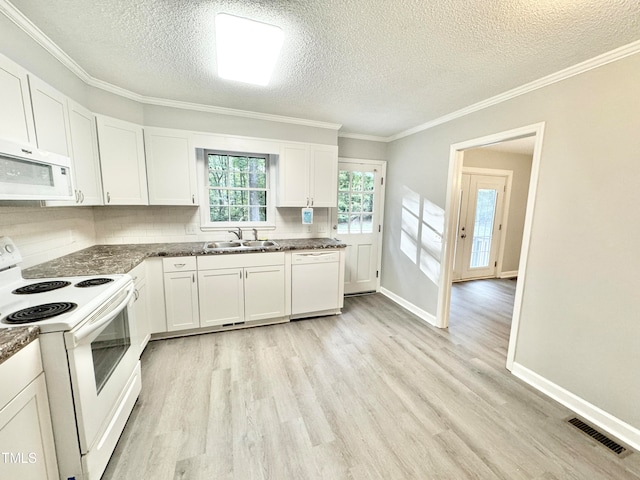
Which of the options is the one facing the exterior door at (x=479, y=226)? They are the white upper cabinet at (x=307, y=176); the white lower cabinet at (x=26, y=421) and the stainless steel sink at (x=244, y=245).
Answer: the white lower cabinet

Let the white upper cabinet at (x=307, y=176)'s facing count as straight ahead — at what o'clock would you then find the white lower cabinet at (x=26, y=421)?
The white lower cabinet is roughly at 1 o'clock from the white upper cabinet.

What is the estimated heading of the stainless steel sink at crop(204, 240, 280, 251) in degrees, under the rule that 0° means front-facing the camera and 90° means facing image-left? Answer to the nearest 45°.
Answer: approximately 0°

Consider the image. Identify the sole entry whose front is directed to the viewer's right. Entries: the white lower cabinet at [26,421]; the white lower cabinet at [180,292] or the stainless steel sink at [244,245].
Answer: the white lower cabinet at [26,421]

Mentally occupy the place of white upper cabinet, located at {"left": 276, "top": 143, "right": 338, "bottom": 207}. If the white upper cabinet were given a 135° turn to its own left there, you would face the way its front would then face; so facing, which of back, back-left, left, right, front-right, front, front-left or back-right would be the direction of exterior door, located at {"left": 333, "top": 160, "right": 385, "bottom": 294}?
front

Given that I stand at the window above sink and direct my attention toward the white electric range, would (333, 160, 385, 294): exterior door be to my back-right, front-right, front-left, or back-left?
back-left

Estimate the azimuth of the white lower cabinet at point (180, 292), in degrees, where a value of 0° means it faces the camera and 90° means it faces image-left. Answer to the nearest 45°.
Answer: approximately 0°

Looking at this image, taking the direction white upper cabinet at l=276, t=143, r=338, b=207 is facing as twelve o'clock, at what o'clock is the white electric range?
The white electric range is roughly at 1 o'clock from the white upper cabinet.

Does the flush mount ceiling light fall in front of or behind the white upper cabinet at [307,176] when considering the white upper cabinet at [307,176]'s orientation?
in front

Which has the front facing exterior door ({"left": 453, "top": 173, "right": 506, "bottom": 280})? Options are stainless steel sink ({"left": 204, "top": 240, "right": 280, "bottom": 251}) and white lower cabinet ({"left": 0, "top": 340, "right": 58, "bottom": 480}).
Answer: the white lower cabinet
